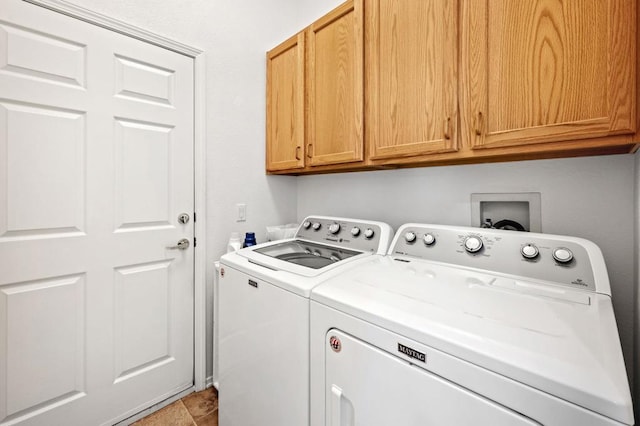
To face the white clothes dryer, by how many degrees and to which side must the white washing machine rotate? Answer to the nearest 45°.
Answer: approximately 90° to its left

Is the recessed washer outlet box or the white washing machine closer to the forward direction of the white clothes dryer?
the white washing machine

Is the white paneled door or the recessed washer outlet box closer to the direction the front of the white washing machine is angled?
the white paneled door

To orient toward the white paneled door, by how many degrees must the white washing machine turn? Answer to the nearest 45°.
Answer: approximately 45° to its right

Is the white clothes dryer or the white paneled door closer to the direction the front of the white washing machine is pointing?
the white paneled door

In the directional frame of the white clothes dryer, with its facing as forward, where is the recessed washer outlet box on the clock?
The recessed washer outlet box is roughly at 5 o'clock from the white clothes dryer.

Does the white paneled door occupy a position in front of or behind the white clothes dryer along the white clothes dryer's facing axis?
in front

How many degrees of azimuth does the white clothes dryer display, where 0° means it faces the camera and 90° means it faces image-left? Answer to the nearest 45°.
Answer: approximately 45°

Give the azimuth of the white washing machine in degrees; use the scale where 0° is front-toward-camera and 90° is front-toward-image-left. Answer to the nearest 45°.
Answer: approximately 45°
